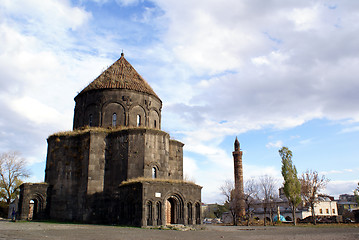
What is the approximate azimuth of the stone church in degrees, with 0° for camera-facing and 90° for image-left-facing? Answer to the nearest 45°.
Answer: approximately 315°

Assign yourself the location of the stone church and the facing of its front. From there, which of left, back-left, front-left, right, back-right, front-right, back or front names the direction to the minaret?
left
